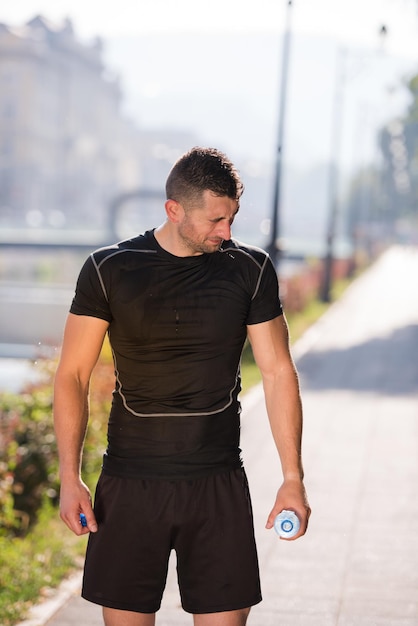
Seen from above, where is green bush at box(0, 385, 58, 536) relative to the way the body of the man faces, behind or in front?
behind

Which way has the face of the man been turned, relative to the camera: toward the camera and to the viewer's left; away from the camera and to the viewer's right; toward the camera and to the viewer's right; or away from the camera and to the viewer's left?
toward the camera and to the viewer's right

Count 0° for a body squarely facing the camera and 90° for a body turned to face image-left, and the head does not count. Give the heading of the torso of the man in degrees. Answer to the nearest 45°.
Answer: approximately 0°

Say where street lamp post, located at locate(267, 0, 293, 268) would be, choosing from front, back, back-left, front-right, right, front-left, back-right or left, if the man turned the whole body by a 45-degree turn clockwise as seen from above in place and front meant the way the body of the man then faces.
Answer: back-right

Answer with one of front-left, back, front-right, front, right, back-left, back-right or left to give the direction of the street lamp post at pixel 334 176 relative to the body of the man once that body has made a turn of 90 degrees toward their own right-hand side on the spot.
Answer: right
